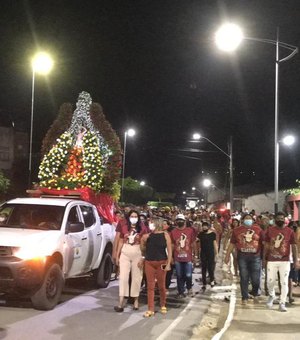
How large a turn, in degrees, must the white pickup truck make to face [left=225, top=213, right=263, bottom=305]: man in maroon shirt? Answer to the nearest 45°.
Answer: approximately 135° to its left

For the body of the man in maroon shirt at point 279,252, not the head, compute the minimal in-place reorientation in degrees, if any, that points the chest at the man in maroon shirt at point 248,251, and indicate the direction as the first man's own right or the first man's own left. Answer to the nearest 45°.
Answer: approximately 135° to the first man's own right

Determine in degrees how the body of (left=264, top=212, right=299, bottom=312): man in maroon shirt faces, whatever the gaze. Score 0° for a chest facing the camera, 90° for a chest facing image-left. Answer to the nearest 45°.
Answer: approximately 0°

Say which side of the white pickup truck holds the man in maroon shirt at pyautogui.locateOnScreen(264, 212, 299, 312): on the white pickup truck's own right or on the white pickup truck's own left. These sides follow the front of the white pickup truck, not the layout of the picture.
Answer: on the white pickup truck's own left

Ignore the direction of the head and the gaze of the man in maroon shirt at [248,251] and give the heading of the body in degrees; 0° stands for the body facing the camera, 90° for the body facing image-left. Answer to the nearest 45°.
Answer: approximately 0°

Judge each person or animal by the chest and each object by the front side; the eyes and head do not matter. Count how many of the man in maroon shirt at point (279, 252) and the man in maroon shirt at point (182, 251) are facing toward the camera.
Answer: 2

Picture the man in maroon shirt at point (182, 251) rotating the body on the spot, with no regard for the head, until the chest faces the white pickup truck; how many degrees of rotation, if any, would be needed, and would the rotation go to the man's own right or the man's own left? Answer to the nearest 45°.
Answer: approximately 45° to the man's own right

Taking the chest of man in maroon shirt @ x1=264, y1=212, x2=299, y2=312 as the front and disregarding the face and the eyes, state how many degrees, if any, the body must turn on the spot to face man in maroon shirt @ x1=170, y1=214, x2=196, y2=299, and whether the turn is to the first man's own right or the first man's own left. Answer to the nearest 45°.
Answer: approximately 135° to the first man's own right

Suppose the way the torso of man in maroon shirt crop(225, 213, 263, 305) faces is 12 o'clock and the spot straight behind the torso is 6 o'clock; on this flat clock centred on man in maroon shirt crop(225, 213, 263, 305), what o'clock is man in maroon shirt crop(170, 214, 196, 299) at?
man in maroon shirt crop(170, 214, 196, 299) is roughly at 4 o'clock from man in maroon shirt crop(225, 213, 263, 305).
